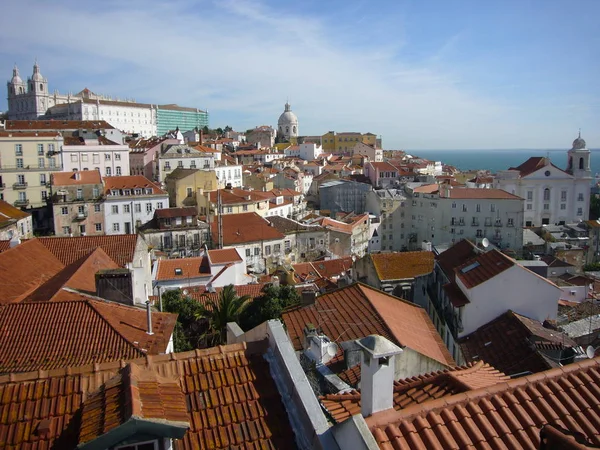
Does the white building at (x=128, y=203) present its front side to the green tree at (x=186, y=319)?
yes

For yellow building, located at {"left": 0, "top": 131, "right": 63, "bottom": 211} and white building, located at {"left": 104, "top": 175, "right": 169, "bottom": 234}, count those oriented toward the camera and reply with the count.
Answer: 2

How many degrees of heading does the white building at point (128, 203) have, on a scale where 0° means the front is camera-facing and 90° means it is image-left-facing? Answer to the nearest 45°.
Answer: approximately 0°

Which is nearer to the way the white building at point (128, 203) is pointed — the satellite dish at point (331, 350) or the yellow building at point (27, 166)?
the satellite dish

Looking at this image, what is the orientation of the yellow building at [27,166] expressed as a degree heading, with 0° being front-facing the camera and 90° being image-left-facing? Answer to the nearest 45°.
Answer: approximately 0°

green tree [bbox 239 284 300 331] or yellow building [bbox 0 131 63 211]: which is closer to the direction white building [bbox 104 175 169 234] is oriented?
the green tree

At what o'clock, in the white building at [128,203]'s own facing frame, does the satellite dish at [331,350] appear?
The satellite dish is roughly at 12 o'clock from the white building.
